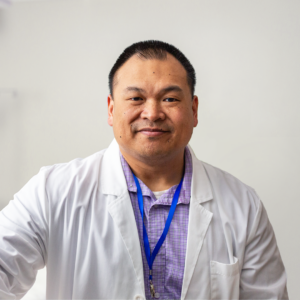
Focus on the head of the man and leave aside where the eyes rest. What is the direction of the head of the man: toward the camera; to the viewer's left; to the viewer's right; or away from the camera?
toward the camera

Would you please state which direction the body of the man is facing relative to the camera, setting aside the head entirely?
toward the camera
